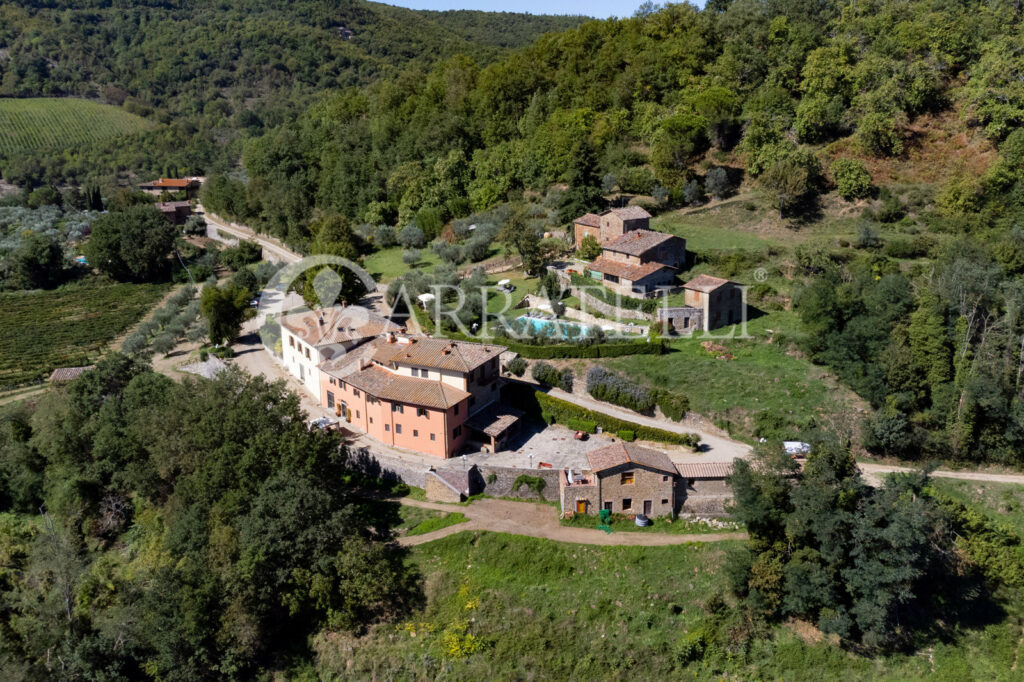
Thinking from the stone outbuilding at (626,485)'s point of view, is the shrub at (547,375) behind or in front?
behind

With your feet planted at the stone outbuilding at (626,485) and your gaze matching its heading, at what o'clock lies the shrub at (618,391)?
The shrub is roughly at 6 o'clock from the stone outbuilding.

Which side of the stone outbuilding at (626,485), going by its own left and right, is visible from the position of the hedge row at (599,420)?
back

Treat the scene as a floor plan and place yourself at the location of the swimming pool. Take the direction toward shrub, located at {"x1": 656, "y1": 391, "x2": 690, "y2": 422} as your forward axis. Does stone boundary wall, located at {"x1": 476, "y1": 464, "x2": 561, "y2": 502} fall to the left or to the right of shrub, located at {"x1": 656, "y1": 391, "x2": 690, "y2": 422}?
right

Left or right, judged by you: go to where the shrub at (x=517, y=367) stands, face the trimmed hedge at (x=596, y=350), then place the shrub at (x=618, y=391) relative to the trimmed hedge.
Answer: right

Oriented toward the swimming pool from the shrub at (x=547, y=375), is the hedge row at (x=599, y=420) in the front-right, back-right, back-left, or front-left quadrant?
back-right

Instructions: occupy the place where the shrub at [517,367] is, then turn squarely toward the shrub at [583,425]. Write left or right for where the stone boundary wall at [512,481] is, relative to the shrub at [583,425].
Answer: right

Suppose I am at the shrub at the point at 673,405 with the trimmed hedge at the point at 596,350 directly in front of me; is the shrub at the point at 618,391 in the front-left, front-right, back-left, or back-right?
front-left

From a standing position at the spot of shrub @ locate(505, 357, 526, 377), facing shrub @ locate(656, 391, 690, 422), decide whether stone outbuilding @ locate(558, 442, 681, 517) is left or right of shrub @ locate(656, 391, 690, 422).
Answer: right

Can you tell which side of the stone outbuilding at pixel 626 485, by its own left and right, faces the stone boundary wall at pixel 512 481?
right

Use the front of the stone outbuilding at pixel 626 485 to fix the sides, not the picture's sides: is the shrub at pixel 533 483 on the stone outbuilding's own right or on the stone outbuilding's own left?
on the stone outbuilding's own right

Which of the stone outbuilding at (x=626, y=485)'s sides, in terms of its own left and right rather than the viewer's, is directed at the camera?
front
